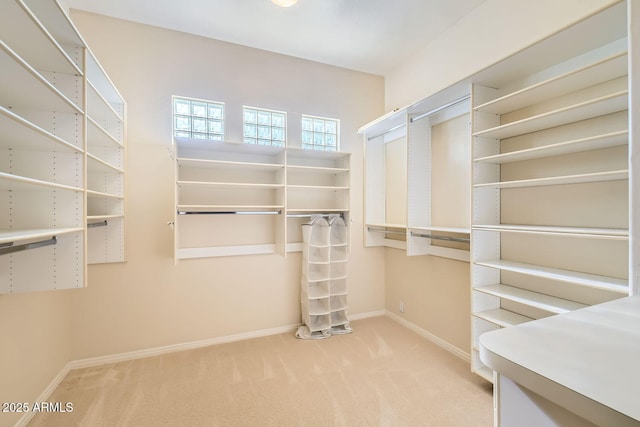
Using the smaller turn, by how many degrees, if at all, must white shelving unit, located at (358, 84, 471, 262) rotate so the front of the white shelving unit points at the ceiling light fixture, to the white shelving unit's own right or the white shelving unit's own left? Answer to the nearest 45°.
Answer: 0° — it already faces it

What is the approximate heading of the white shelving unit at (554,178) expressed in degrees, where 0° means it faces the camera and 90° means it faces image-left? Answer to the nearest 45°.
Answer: approximately 45°

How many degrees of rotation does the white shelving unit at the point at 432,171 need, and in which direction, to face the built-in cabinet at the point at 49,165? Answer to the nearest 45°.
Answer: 0° — it already faces it

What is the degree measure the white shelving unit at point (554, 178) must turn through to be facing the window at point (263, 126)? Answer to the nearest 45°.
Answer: approximately 45° to its right

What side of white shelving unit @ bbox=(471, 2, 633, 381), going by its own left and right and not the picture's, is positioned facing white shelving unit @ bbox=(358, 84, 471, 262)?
right

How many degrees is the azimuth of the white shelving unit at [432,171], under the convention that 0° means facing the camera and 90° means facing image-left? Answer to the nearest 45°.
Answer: approximately 45°

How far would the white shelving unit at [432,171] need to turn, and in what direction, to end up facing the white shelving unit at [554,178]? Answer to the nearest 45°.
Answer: approximately 90° to its left

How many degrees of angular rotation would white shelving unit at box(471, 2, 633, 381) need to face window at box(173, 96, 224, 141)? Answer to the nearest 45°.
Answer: approximately 45° to its right
